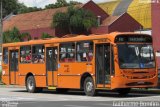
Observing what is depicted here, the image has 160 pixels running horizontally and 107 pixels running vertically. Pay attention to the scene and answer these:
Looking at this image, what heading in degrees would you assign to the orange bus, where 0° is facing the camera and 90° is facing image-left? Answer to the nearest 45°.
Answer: approximately 315°

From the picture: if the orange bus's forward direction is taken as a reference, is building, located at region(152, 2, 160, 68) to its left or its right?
on its left
